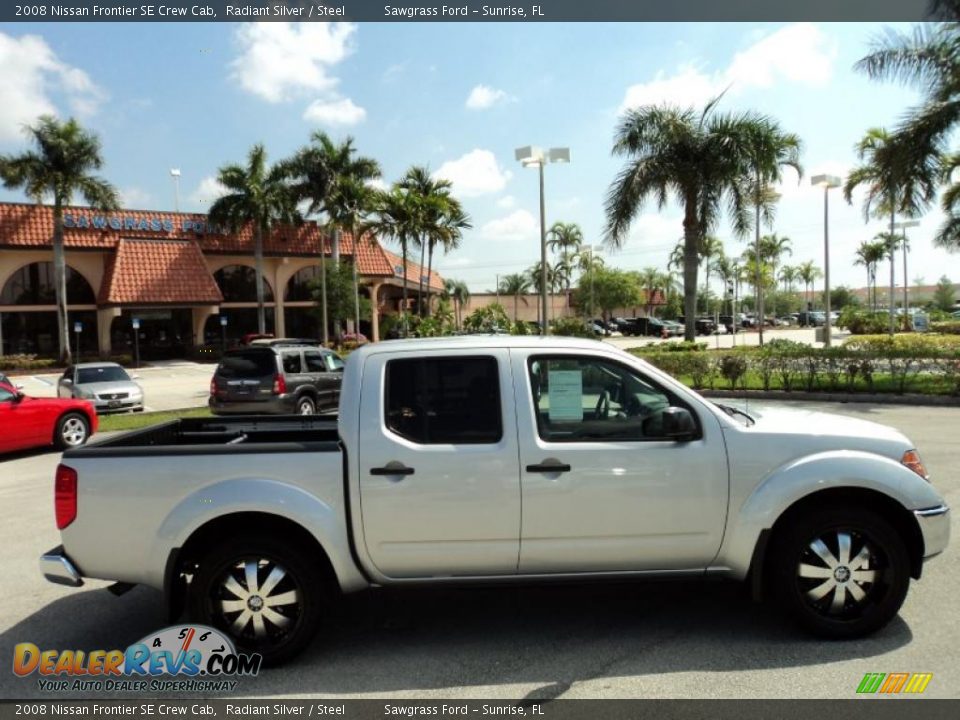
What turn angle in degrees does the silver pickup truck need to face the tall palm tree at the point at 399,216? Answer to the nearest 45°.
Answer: approximately 90° to its left

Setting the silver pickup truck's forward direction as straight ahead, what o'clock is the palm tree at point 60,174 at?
The palm tree is roughly at 8 o'clock from the silver pickup truck.

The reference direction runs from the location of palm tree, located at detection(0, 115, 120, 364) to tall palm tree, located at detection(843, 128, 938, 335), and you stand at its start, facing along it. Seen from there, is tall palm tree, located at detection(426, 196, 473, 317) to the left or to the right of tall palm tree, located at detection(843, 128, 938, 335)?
left

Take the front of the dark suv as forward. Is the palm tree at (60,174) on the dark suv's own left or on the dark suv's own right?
on the dark suv's own left

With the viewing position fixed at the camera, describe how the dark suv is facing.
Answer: facing away from the viewer and to the right of the viewer

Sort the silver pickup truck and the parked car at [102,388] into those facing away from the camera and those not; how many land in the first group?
0

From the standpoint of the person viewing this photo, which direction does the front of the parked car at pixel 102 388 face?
facing the viewer and to the right of the viewer

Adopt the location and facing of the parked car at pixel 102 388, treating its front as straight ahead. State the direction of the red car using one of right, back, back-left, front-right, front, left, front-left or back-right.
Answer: front-right

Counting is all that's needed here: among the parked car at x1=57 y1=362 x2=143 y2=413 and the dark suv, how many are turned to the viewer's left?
0

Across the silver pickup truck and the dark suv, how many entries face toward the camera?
0

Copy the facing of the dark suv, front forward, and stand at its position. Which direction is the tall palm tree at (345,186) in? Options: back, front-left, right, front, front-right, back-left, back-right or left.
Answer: front-left

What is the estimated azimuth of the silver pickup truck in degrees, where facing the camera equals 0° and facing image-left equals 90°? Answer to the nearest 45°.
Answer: approximately 270°

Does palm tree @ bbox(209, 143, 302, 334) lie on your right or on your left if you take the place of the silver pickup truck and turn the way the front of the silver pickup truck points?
on your left
